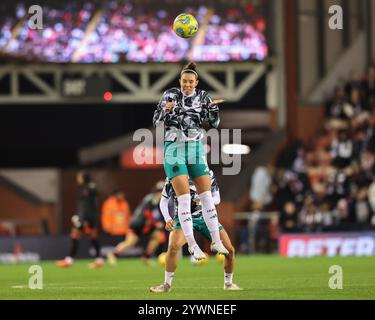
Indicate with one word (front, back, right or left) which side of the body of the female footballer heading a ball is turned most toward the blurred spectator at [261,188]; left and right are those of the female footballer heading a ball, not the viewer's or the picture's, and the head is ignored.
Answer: back

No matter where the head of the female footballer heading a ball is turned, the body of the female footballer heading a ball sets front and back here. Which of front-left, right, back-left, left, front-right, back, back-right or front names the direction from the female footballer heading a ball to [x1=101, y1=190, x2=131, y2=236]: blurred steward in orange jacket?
back

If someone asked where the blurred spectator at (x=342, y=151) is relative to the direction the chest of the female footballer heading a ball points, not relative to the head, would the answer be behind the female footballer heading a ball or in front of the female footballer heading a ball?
behind

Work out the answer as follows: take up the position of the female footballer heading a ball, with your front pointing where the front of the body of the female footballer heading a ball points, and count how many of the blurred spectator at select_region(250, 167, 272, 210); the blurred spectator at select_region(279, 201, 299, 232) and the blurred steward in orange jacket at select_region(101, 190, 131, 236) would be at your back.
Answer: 3

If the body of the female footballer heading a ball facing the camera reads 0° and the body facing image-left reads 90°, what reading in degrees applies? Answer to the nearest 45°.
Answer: approximately 0°

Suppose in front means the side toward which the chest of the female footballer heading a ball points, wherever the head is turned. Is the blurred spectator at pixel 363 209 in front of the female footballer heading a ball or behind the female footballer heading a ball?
behind

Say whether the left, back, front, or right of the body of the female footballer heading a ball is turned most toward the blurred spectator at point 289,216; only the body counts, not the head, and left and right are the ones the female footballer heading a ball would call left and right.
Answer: back
